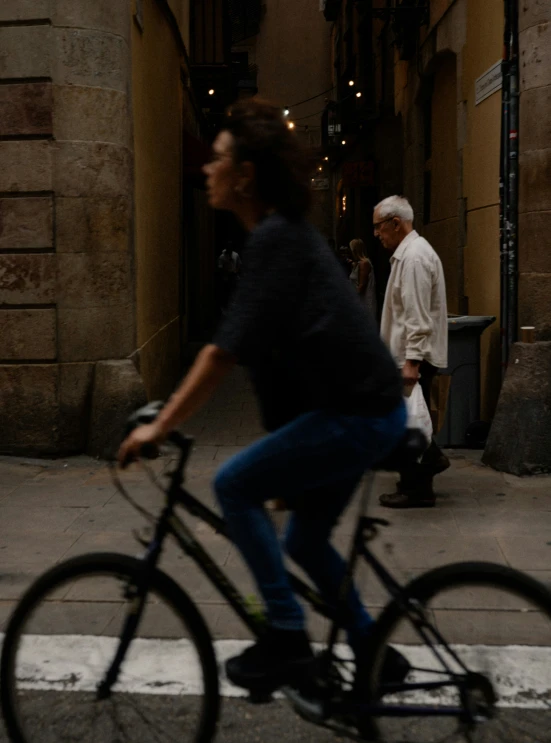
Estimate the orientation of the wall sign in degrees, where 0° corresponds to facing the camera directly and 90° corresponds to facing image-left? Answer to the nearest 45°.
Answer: approximately 45°

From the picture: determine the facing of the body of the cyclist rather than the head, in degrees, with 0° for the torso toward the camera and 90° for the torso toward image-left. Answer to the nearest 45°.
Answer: approximately 90°

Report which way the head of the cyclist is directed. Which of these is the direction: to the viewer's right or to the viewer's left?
to the viewer's left

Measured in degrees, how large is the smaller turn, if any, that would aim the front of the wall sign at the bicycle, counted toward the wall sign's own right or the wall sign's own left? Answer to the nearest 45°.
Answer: approximately 45° to the wall sign's own left

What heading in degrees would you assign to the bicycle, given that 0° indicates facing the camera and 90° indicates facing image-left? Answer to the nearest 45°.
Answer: approximately 90°

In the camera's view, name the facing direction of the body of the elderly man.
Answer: to the viewer's left

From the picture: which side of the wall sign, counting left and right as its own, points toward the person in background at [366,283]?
right

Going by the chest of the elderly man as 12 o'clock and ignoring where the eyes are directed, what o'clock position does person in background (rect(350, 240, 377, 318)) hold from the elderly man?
The person in background is roughly at 3 o'clock from the elderly man.
